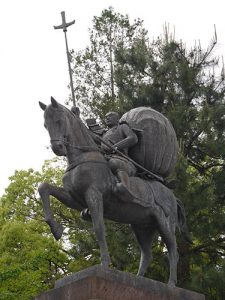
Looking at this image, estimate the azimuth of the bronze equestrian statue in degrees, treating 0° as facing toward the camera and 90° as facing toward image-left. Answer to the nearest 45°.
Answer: approximately 45°

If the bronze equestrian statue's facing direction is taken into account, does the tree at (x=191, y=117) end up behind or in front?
behind

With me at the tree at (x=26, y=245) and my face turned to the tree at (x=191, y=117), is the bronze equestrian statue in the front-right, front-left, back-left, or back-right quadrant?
front-right

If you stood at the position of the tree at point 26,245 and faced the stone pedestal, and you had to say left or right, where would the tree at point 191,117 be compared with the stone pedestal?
left
